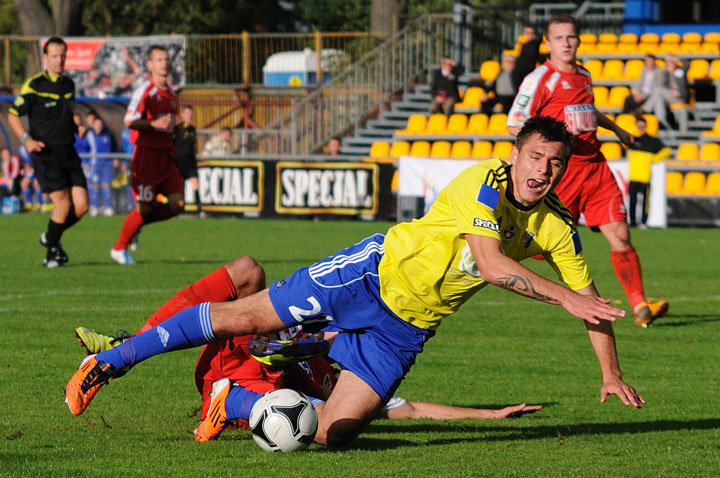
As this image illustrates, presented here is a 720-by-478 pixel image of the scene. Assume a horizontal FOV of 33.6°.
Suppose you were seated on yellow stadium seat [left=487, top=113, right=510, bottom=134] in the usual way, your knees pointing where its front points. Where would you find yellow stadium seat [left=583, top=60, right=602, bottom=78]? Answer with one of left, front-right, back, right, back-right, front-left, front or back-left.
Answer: back-left

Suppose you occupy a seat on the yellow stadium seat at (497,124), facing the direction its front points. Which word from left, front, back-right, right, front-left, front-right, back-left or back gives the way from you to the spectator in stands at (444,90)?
back-right

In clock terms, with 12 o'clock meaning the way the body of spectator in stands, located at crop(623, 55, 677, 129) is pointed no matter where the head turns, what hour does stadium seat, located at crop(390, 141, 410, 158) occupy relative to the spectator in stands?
The stadium seat is roughly at 3 o'clock from the spectator in stands.

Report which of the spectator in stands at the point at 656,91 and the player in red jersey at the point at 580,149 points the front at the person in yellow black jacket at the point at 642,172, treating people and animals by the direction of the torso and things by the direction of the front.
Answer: the spectator in stands at the point at 656,91

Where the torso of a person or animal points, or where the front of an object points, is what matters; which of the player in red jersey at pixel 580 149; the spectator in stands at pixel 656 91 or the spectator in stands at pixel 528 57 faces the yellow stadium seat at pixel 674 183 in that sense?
the spectator in stands at pixel 656 91

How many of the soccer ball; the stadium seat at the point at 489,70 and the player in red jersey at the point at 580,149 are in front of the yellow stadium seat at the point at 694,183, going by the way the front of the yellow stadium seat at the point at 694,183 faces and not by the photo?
2

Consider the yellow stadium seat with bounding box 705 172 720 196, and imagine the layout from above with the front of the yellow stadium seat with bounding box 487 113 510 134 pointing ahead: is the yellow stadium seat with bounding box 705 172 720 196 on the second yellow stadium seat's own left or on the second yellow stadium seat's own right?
on the second yellow stadium seat's own left

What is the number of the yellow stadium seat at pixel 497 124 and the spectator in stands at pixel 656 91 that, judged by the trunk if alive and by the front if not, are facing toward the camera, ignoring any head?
2
